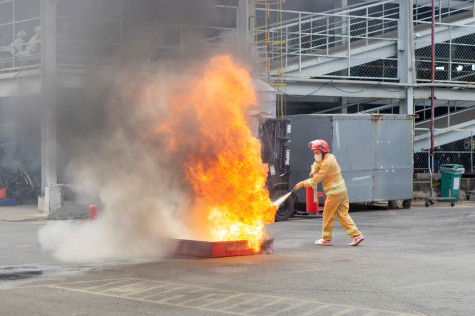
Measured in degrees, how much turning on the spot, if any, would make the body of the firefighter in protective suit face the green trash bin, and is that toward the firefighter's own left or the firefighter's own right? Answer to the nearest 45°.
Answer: approximately 90° to the firefighter's own right

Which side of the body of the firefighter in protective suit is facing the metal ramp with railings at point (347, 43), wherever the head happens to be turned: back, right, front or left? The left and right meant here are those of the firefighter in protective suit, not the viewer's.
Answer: right

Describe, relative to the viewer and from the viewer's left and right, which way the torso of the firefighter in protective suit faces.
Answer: facing to the left of the viewer

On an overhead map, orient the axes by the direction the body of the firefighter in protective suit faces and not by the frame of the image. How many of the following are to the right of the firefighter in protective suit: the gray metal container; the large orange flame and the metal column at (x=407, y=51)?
2

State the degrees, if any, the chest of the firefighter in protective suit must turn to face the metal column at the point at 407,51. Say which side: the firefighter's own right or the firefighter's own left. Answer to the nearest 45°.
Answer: approximately 90° to the firefighter's own right

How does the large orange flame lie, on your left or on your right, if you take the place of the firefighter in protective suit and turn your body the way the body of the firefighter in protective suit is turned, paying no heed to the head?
on your left
